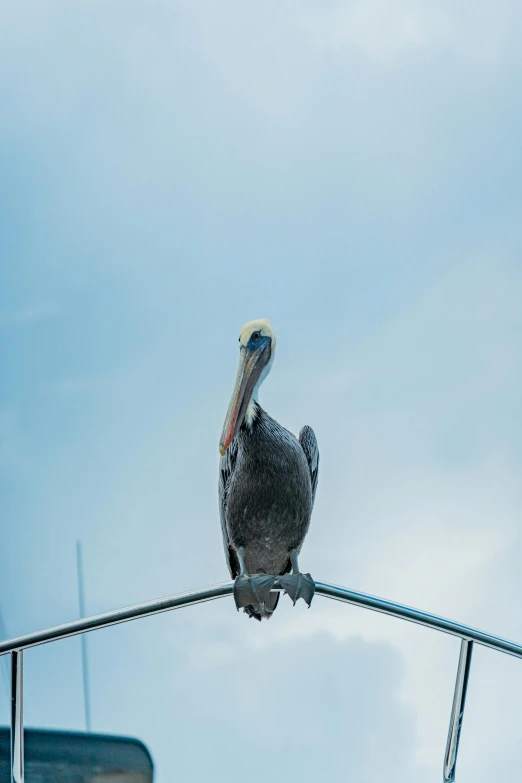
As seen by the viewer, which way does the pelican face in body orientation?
toward the camera
